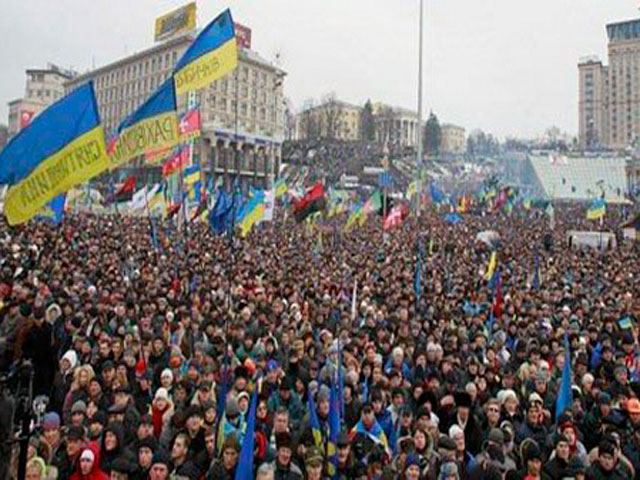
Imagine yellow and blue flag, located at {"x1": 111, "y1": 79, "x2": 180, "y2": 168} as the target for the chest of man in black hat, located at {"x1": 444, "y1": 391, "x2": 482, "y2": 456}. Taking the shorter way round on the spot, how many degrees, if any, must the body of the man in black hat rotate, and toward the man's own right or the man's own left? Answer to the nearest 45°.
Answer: approximately 135° to the man's own right

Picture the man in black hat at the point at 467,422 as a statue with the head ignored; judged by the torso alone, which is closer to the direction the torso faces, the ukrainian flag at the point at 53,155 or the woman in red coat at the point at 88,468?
the woman in red coat

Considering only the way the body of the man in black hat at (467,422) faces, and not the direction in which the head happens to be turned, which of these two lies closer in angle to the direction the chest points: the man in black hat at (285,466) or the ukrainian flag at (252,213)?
the man in black hat

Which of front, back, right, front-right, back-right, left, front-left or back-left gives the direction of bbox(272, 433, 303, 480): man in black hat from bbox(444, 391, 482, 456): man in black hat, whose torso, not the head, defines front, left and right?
front-right

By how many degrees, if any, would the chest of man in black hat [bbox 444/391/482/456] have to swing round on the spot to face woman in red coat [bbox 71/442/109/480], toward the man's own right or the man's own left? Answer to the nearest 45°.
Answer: approximately 45° to the man's own right

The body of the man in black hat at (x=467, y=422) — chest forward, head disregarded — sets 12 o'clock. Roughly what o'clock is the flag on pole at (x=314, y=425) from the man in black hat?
The flag on pole is roughly at 2 o'clock from the man in black hat.

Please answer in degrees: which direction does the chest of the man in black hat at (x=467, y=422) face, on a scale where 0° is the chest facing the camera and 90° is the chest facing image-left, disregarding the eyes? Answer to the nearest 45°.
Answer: approximately 0°

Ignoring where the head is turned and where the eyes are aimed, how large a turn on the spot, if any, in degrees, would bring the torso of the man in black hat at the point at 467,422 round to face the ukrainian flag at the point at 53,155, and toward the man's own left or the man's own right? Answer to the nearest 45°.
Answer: approximately 90° to the man's own right
